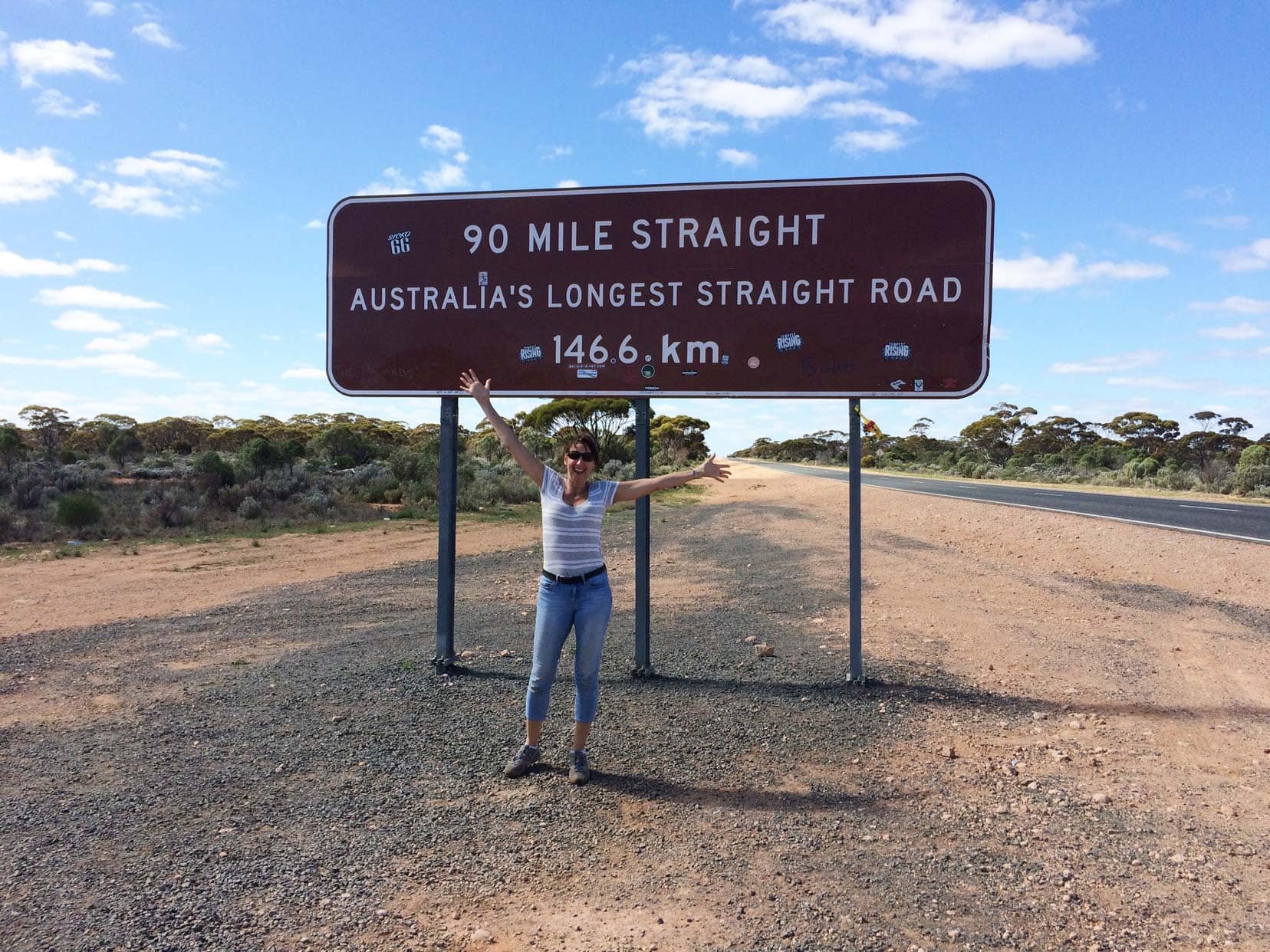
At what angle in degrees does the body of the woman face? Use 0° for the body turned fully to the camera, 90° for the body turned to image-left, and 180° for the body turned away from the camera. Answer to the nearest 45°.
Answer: approximately 0°

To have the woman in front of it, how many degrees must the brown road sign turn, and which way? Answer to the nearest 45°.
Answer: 0° — it already faces them

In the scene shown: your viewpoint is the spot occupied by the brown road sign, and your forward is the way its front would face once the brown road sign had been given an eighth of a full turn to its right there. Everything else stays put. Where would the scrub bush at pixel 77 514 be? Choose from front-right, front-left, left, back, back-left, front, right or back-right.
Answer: right

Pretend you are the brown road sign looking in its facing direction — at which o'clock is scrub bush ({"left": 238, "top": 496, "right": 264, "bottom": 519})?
The scrub bush is roughly at 5 o'clock from the brown road sign.

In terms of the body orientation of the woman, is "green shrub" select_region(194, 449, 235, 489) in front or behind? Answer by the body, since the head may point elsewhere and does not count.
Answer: behind

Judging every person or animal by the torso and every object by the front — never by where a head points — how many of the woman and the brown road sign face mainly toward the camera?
2

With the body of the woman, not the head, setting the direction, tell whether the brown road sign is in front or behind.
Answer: behind

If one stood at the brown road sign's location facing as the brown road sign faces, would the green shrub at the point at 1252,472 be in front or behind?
behind

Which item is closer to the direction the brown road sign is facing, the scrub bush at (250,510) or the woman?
the woman

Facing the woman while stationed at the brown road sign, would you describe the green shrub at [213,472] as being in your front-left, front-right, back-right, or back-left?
back-right

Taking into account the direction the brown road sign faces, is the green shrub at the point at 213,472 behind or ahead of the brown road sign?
behind
